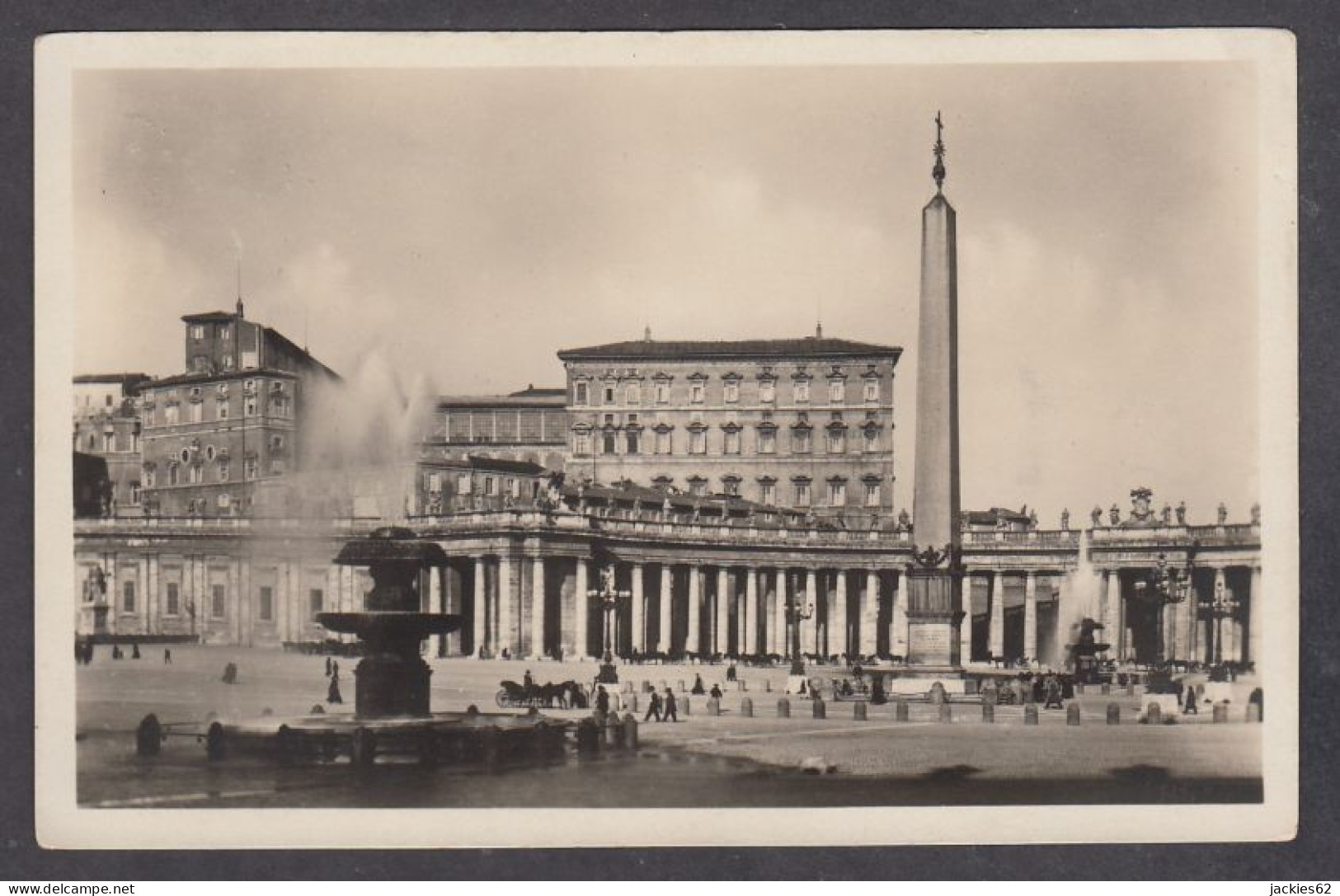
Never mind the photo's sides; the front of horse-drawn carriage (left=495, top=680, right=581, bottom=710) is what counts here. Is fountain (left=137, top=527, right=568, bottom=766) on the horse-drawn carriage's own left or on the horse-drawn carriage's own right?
on the horse-drawn carriage's own right

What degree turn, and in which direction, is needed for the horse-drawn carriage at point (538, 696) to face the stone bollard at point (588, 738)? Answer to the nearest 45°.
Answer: approximately 90° to its right

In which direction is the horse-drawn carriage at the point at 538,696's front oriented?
to the viewer's right
